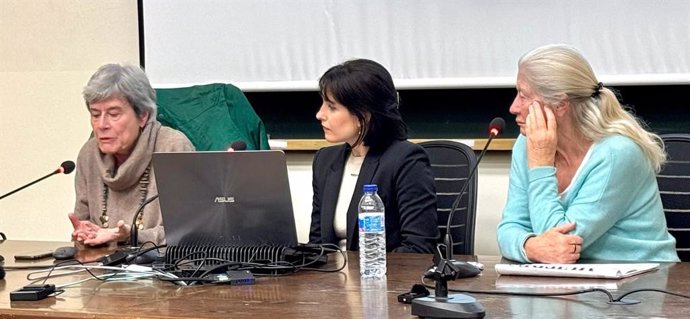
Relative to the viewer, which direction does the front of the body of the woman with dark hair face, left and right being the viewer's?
facing the viewer and to the left of the viewer

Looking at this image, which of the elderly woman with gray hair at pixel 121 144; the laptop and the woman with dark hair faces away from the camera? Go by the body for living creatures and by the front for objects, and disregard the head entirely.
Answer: the laptop

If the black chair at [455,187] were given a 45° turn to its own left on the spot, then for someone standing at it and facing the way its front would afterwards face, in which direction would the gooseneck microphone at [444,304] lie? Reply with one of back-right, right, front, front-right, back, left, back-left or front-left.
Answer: front

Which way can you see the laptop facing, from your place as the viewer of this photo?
facing away from the viewer

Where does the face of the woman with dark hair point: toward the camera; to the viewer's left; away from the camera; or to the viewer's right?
to the viewer's left

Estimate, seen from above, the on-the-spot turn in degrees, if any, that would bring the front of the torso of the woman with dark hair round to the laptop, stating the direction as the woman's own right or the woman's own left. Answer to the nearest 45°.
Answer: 0° — they already face it

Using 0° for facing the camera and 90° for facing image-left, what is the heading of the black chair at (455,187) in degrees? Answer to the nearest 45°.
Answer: approximately 45°

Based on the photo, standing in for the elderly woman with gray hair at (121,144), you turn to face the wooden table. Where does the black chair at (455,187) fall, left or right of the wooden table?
left

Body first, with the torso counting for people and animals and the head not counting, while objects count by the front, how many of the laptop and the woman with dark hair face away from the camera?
1

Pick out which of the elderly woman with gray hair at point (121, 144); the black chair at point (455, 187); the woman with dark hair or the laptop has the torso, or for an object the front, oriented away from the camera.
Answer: the laptop

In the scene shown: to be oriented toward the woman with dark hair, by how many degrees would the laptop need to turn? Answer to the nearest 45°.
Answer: approximately 45° to its right

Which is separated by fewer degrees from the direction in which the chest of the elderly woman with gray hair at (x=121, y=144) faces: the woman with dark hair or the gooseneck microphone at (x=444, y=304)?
the gooseneck microphone
